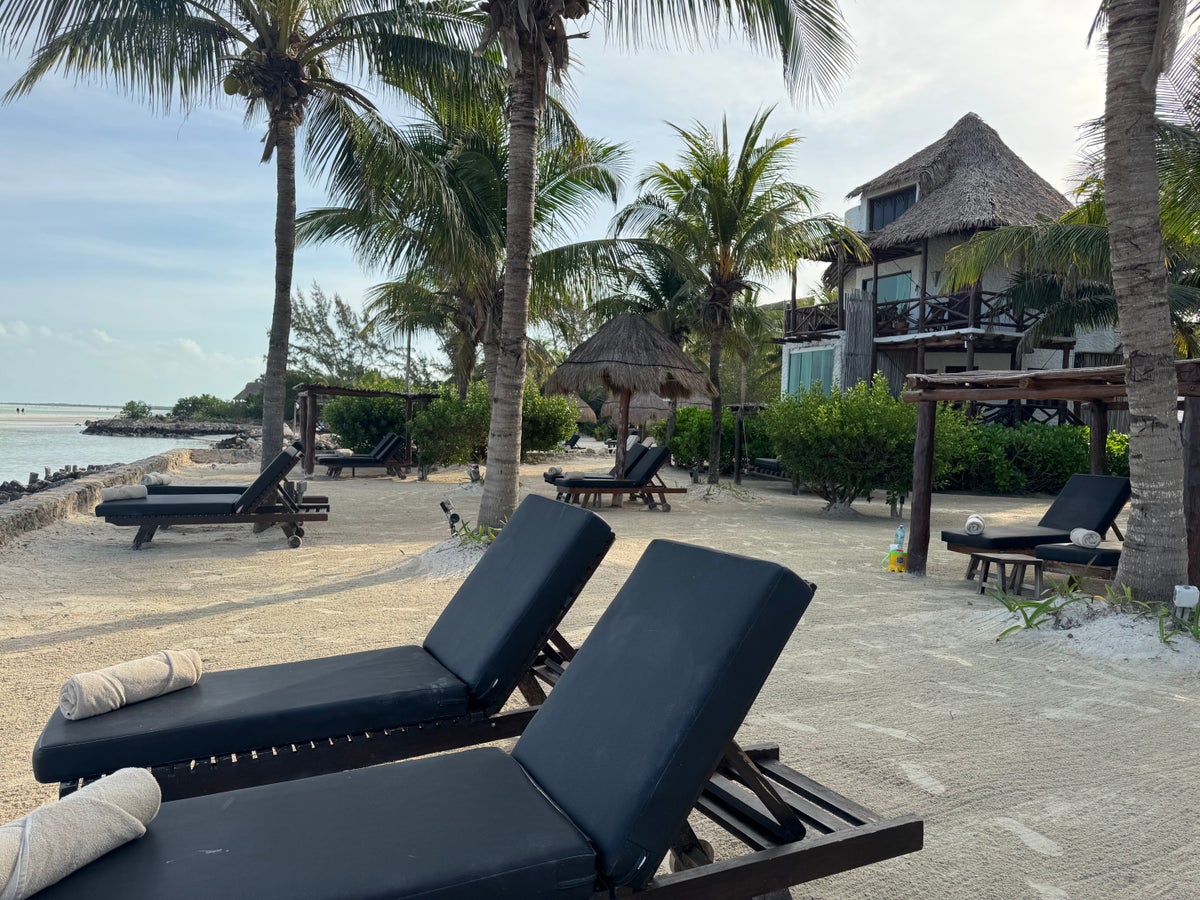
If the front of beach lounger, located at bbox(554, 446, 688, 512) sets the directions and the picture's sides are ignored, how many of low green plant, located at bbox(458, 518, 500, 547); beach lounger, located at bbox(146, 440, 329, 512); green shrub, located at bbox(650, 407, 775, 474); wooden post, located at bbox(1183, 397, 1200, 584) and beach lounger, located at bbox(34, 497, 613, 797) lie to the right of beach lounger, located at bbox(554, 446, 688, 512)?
1

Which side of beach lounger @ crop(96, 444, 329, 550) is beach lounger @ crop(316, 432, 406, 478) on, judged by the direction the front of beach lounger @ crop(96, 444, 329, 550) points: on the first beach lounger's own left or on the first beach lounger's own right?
on the first beach lounger's own right

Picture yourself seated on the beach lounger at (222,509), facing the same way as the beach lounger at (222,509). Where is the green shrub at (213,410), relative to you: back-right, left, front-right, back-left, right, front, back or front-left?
right

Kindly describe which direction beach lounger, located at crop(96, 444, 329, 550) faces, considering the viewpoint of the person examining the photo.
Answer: facing to the left of the viewer

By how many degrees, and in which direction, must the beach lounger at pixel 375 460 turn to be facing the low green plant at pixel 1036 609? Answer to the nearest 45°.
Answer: approximately 90° to its left

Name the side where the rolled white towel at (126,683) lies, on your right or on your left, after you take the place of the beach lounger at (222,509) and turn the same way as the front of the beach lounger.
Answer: on your left

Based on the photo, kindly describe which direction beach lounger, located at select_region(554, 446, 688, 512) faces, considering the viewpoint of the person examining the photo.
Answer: facing to the left of the viewer

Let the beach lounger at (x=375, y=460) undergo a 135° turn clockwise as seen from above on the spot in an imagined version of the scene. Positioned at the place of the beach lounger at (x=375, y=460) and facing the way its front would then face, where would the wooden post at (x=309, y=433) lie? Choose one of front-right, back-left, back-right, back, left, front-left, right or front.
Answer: left

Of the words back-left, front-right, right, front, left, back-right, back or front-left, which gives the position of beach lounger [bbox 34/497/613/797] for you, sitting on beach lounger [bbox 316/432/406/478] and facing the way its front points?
left

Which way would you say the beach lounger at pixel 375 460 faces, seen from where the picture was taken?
facing to the left of the viewer

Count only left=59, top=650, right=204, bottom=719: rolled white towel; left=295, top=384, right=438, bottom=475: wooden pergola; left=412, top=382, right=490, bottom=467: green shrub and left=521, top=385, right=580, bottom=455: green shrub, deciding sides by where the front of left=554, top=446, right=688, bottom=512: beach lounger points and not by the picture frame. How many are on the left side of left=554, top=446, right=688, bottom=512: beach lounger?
1
